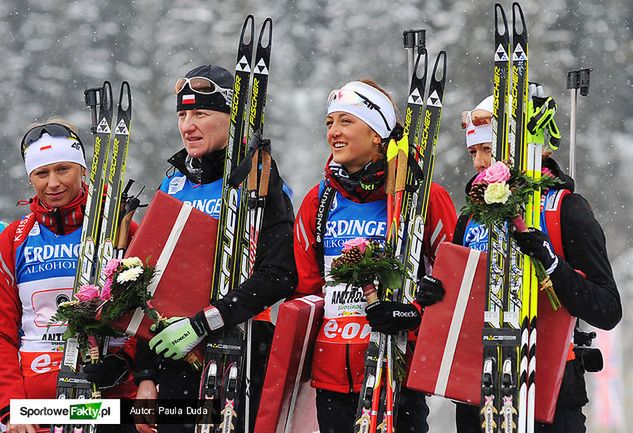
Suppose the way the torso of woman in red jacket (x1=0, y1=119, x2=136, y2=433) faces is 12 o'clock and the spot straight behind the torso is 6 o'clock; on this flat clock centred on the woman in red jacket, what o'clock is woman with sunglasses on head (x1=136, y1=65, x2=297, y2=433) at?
The woman with sunglasses on head is roughly at 10 o'clock from the woman in red jacket.

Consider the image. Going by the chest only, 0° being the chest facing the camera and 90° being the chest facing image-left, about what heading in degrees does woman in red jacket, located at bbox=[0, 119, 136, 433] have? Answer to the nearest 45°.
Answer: approximately 0°

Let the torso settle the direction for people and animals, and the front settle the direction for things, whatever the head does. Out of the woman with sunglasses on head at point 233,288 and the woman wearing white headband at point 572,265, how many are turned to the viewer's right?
0

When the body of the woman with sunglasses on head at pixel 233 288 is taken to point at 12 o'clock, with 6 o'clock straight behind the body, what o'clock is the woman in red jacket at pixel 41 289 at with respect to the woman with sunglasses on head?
The woman in red jacket is roughly at 2 o'clock from the woman with sunglasses on head.

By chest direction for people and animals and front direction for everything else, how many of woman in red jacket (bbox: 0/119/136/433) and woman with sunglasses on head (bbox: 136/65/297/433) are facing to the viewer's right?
0

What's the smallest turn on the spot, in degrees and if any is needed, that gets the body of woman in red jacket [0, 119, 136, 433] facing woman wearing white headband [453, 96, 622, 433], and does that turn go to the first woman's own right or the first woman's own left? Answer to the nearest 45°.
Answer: approximately 45° to the first woman's own left

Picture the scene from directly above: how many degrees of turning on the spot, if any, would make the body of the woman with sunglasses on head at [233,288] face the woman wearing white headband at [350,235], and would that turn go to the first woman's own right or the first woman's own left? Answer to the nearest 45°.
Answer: approximately 90° to the first woman's own left

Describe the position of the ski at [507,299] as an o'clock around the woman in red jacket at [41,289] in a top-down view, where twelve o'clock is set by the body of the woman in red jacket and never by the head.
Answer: The ski is roughly at 10 o'clock from the woman in red jacket.

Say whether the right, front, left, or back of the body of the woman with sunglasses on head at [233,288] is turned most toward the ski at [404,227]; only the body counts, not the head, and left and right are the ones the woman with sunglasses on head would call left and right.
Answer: left

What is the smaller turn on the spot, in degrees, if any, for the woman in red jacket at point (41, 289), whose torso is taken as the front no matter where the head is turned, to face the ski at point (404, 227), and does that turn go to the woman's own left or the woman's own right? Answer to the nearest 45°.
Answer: approximately 45° to the woman's own left

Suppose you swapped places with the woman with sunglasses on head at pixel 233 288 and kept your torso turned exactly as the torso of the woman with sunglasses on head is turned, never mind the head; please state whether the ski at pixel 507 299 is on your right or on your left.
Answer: on your left

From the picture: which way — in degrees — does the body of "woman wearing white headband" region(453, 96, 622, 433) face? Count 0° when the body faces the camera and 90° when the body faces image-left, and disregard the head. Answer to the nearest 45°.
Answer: approximately 45°
